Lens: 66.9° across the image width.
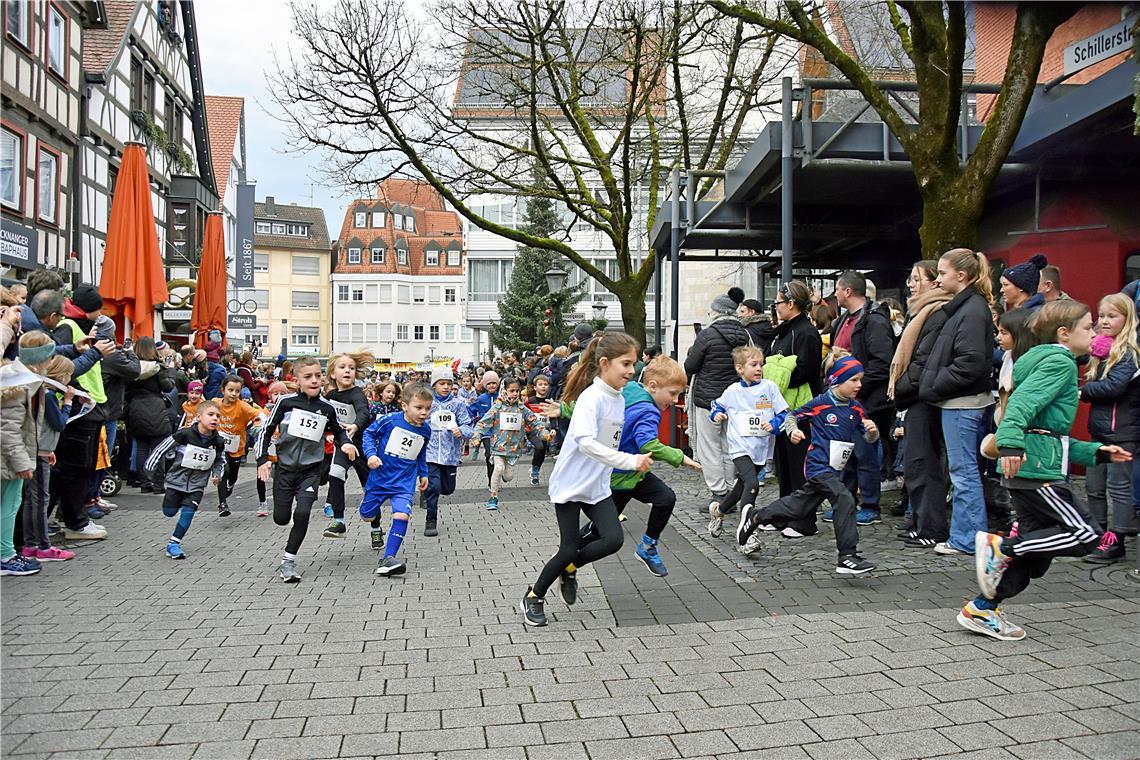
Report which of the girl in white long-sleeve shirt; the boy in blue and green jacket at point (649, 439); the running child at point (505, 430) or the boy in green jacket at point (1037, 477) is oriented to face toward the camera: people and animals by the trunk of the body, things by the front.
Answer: the running child

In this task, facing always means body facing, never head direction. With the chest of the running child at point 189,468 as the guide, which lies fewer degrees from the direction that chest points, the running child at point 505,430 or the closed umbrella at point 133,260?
the running child

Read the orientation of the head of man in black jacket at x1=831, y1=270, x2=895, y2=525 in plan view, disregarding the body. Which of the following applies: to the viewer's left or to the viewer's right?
to the viewer's left

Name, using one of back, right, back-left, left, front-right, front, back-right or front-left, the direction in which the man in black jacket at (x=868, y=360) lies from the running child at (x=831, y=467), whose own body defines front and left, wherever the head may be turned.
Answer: back-left

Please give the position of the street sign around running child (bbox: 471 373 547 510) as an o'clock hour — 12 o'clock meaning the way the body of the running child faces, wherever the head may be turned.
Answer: The street sign is roughly at 9 o'clock from the running child.
